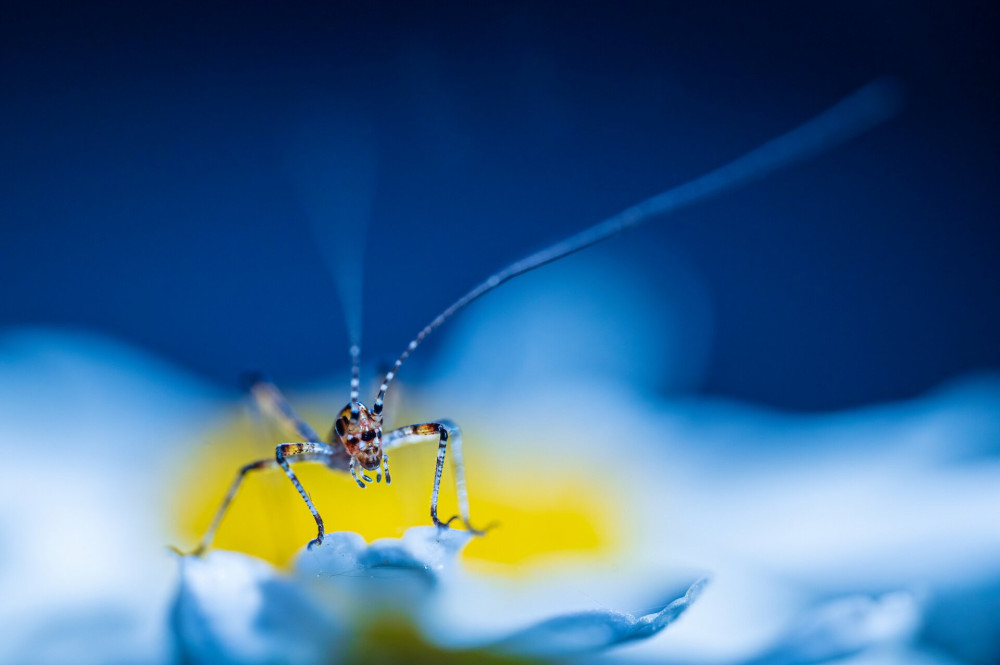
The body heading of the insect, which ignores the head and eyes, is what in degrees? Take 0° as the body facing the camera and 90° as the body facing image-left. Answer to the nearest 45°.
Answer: approximately 0°
